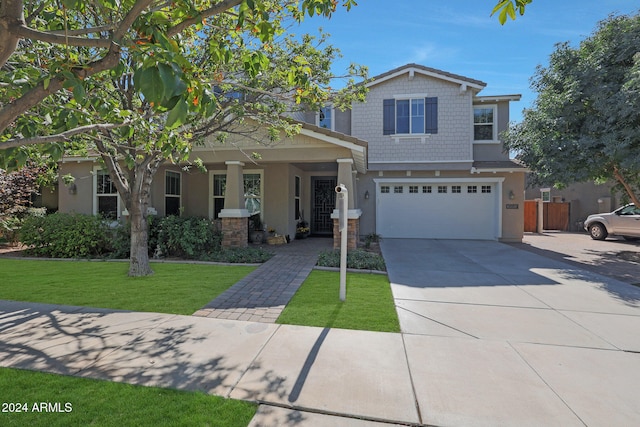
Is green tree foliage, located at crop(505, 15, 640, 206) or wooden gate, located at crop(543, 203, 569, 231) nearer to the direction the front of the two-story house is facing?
the green tree foliage

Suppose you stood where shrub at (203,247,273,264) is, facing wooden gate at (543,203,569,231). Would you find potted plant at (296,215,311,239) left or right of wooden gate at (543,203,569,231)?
left

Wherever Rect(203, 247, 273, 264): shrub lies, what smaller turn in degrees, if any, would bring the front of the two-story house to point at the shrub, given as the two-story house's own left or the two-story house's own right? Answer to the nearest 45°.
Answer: approximately 45° to the two-story house's own right

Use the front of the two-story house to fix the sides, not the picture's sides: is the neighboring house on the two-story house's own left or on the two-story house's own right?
on the two-story house's own left

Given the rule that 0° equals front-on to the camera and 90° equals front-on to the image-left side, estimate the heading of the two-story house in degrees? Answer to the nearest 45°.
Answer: approximately 0°

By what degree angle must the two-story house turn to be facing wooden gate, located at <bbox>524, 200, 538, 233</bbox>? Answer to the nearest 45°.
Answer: approximately 135° to its left
